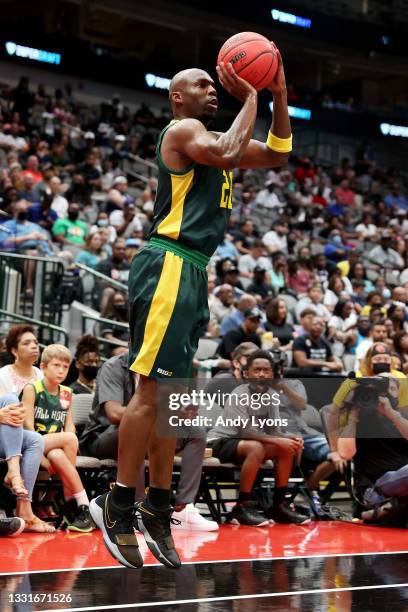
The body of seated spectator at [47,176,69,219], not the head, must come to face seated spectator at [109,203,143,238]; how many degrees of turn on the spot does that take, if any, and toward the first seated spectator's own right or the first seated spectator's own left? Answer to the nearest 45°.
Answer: approximately 45° to the first seated spectator's own left

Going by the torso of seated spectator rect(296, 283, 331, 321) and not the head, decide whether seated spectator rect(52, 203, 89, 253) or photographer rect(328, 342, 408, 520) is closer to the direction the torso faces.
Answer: the photographer

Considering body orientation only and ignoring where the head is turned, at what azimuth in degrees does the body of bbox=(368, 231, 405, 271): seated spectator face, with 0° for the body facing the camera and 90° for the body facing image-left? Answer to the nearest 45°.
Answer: approximately 0°

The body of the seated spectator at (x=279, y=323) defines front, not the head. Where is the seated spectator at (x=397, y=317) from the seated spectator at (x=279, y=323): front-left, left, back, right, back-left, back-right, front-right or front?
left

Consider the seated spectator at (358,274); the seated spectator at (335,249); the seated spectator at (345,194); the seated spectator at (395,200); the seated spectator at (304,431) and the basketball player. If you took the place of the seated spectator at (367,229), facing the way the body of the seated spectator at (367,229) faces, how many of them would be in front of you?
4

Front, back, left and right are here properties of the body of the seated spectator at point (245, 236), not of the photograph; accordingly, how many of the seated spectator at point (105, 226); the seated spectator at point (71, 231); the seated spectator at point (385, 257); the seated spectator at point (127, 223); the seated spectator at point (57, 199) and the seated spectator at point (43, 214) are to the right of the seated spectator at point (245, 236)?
5

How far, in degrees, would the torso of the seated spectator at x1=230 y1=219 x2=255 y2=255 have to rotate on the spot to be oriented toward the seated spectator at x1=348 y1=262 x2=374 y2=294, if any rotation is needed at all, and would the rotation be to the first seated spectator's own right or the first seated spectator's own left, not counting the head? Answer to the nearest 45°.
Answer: approximately 45° to the first seated spectator's own left

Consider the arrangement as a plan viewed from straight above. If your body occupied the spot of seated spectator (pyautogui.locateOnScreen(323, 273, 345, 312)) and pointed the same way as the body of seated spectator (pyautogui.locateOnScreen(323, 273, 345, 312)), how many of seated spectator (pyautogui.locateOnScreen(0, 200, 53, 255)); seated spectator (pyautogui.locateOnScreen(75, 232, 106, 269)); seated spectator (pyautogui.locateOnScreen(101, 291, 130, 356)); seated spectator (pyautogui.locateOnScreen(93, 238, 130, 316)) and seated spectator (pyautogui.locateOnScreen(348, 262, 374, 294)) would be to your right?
4

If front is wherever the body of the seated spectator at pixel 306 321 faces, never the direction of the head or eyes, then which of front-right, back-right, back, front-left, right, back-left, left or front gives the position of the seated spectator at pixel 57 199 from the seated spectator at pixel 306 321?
back

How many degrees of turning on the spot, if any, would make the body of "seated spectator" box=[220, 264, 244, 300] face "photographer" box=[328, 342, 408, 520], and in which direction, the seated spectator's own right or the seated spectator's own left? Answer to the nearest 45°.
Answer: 0° — they already face them

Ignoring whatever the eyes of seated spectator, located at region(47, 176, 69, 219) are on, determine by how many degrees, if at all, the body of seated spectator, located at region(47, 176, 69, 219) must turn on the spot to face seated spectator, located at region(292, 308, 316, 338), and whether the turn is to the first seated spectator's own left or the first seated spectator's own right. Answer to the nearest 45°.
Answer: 0° — they already face them

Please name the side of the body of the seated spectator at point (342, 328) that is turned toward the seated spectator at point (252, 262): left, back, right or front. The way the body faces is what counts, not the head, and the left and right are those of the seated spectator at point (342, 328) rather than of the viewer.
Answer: back

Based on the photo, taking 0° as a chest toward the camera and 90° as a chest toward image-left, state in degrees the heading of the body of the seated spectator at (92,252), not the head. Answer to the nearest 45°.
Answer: approximately 315°
